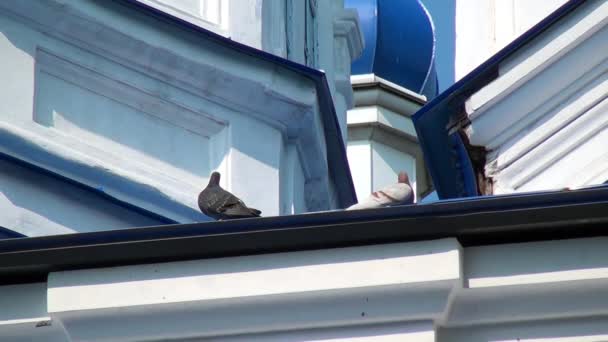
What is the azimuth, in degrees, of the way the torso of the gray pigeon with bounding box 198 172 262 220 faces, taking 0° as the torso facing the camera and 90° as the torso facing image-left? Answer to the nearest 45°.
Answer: approximately 90°

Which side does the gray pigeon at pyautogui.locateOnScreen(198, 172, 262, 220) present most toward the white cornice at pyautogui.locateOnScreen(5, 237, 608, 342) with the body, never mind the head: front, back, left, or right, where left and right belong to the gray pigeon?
left
